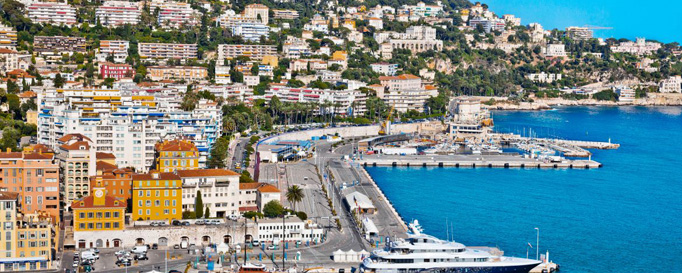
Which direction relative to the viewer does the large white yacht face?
to the viewer's right

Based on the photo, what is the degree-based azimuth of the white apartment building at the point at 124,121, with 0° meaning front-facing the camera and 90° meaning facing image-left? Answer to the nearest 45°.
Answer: approximately 0°

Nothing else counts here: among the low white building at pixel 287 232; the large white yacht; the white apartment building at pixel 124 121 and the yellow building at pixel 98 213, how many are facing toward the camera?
3

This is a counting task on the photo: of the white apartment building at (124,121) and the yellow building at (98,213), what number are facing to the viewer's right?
0

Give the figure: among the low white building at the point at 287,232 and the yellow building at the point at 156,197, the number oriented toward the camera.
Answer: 2

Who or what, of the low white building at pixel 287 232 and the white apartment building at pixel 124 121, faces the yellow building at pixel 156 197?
the white apartment building at pixel 124 121

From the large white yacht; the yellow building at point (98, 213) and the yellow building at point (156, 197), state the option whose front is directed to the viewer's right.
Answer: the large white yacht

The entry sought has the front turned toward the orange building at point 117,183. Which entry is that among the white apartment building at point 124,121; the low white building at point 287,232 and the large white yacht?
the white apartment building at point 124,121

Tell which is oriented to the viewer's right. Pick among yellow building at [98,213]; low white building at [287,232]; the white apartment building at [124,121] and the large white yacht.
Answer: the large white yacht

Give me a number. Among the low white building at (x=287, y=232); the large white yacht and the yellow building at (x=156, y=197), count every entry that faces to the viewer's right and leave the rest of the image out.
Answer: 1

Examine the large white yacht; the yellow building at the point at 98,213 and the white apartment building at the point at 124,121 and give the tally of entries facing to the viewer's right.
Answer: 1

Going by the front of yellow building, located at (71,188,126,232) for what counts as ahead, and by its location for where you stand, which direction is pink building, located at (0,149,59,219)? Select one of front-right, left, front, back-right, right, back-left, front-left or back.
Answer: back-right
